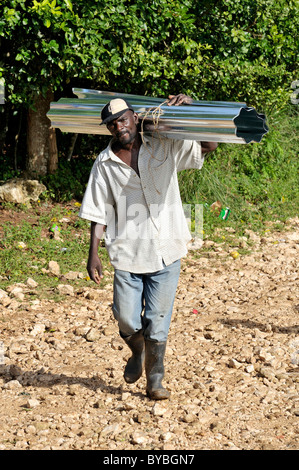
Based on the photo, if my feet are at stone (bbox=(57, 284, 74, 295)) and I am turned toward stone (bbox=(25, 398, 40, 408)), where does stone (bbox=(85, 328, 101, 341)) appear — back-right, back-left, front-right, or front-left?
front-left

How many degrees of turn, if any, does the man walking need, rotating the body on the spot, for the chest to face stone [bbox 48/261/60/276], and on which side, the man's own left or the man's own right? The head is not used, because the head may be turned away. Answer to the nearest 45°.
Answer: approximately 180°

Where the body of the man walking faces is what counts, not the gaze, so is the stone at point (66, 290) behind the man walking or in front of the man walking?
behind

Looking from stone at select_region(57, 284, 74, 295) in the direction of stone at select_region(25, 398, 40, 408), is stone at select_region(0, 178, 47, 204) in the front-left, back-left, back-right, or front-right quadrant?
back-right

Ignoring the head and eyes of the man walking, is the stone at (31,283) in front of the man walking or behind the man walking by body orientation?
behind

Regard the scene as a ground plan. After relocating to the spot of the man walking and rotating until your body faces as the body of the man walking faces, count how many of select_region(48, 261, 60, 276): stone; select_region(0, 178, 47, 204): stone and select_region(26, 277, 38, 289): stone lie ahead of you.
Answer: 0

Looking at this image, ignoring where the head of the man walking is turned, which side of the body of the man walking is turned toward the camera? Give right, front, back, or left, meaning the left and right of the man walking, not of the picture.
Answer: front

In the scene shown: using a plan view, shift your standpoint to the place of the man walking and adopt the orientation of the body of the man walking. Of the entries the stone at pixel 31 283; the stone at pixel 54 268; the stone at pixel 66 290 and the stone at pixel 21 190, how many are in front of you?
0

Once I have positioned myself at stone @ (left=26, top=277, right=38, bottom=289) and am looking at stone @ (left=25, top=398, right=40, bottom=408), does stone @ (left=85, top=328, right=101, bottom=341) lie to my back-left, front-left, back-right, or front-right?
front-left

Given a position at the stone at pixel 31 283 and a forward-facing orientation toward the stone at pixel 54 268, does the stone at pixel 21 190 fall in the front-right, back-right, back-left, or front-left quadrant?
front-left

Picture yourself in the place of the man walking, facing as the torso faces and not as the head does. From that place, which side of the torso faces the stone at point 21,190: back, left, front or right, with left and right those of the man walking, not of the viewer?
back
